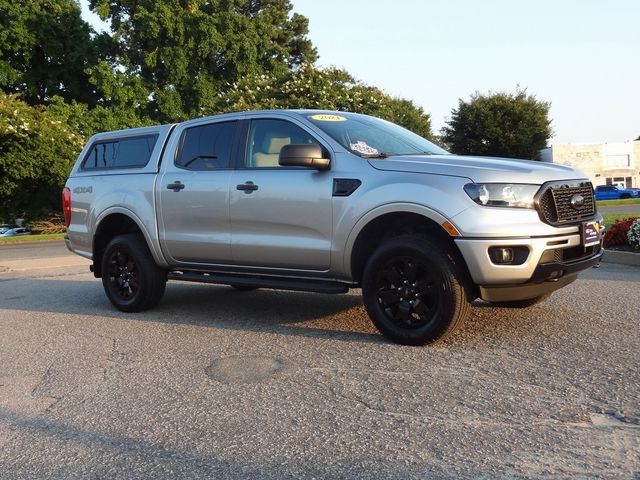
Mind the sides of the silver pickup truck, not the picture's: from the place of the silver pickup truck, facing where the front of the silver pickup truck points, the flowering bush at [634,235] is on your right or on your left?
on your left

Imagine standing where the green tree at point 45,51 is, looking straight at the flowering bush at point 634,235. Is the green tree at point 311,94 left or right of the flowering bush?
left

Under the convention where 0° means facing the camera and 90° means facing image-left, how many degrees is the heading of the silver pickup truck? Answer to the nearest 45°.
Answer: approximately 315°

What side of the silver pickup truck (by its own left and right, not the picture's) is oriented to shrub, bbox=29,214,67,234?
back

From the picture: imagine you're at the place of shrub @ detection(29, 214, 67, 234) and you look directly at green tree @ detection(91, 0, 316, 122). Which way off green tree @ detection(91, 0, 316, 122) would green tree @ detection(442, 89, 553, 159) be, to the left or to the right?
right

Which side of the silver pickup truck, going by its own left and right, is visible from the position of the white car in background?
back
